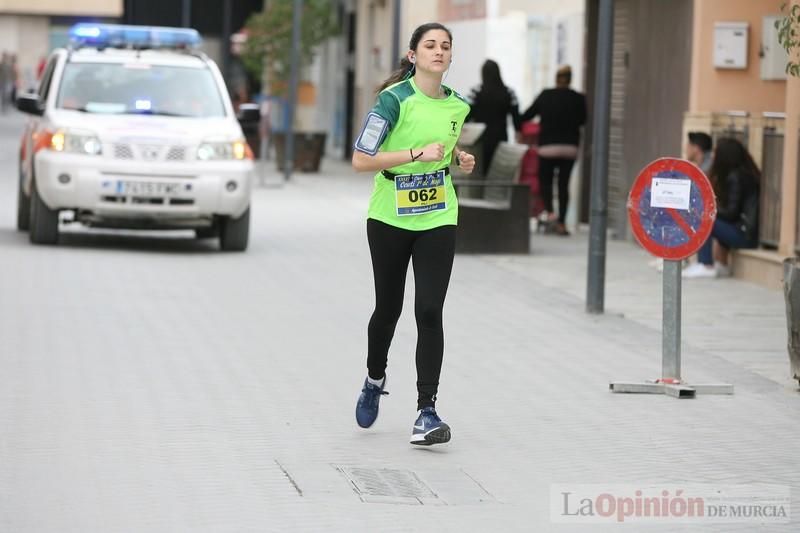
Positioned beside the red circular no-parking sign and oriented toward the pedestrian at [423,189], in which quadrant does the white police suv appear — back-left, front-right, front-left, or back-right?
back-right

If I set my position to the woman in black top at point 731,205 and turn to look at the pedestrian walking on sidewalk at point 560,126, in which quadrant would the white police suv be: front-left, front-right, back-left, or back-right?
front-left

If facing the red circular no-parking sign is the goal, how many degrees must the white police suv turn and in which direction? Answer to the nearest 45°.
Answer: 0° — it already faces it

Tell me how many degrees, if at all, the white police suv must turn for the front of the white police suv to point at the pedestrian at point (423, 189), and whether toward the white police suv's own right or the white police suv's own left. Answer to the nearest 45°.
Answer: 0° — it already faces them

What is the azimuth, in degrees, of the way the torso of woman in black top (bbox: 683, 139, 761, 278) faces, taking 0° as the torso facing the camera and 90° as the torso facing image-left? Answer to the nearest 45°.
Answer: approximately 90°

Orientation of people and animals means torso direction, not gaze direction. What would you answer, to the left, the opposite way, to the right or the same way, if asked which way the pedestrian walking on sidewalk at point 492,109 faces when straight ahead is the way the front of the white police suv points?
the opposite way

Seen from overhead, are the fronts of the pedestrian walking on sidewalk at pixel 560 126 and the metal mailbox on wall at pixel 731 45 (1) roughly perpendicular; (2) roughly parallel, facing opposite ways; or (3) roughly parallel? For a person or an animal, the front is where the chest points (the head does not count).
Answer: roughly parallel, facing opposite ways

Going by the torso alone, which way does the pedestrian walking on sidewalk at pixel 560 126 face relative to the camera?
away from the camera

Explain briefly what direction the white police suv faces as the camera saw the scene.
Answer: facing the viewer

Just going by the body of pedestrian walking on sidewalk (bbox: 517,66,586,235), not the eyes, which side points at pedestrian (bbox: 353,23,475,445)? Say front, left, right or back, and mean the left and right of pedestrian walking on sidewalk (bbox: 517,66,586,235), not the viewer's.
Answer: back
